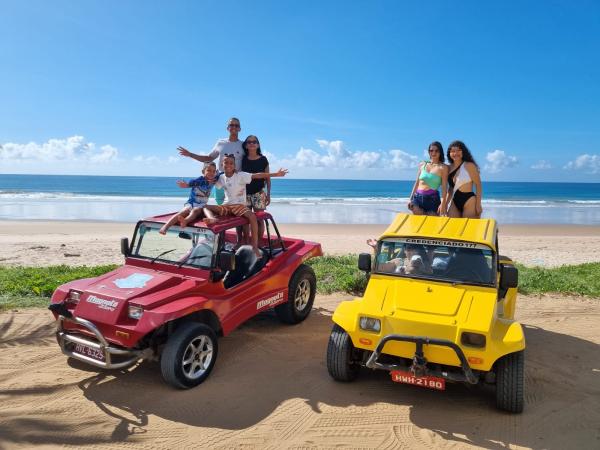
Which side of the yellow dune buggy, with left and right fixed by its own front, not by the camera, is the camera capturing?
front

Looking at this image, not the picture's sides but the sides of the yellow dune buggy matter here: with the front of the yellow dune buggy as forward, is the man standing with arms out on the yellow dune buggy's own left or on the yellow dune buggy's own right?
on the yellow dune buggy's own right

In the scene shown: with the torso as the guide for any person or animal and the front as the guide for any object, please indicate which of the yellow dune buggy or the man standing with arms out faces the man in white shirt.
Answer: the man standing with arms out

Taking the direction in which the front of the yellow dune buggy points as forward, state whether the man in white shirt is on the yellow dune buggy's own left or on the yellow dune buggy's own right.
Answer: on the yellow dune buggy's own right

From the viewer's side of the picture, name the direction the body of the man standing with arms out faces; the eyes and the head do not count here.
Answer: toward the camera

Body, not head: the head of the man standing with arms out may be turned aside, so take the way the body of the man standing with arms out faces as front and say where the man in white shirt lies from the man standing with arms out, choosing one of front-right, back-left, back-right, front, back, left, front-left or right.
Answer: front

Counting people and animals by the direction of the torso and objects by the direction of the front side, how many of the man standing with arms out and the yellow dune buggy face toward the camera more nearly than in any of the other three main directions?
2

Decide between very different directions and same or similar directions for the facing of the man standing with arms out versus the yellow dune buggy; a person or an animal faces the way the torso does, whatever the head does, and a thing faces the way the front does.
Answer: same or similar directions

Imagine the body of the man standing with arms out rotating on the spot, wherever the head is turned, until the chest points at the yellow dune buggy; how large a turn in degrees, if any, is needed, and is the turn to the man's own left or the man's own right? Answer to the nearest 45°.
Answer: approximately 45° to the man's own left

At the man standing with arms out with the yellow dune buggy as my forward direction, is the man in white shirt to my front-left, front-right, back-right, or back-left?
front-right

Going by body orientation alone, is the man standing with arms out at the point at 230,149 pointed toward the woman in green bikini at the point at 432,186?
no
